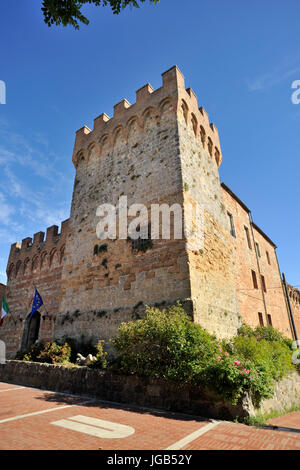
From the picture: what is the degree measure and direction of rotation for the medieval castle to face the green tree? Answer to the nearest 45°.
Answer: approximately 45° to its left

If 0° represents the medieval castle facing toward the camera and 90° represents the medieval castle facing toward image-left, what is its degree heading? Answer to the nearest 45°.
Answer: approximately 45°
